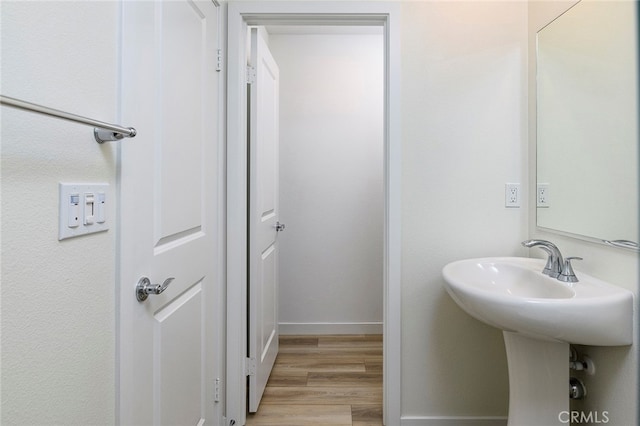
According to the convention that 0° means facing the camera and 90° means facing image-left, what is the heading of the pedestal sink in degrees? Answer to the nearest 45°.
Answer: approximately 45°

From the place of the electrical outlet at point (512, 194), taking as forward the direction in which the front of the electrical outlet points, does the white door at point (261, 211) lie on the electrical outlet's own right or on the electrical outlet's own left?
on the electrical outlet's own right

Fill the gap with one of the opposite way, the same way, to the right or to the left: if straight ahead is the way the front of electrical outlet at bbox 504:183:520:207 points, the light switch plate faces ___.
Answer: to the left

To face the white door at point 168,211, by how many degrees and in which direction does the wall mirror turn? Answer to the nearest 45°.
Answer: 0° — it already faces it

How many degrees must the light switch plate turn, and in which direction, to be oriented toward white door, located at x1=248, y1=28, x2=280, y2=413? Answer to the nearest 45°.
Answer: approximately 90° to its left

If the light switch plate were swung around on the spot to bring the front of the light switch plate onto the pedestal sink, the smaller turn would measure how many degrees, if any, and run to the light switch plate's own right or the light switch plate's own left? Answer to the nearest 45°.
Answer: approximately 45° to the light switch plate's own left
